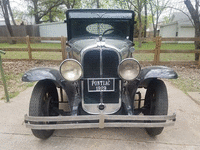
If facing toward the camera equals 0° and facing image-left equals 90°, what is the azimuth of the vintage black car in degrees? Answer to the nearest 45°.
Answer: approximately 0°
